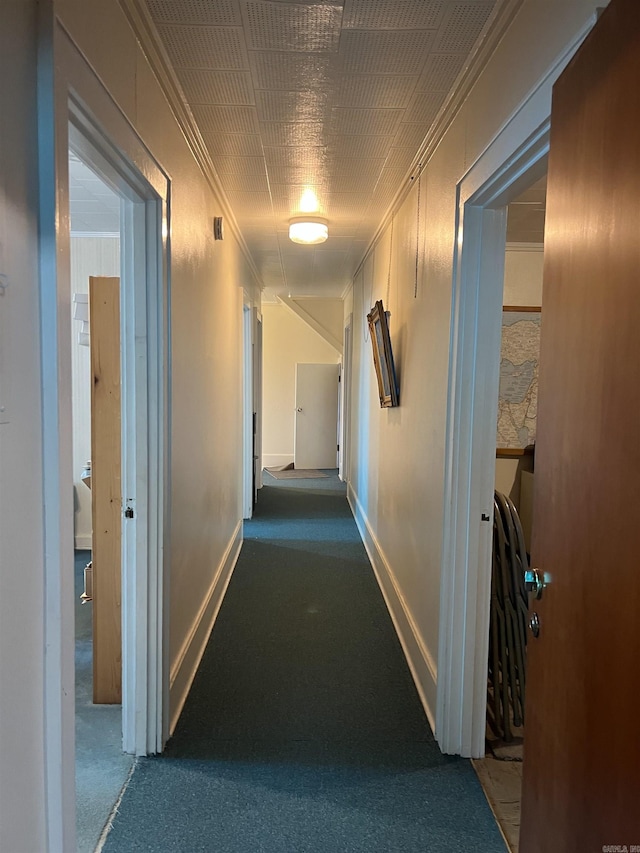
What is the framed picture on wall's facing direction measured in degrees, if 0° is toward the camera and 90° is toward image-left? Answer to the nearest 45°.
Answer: approximately 90°

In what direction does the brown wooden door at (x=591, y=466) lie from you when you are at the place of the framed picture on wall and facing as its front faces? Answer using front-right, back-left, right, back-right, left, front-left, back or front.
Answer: left

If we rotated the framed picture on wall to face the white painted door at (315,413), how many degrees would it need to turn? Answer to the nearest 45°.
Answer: approximately 90° to its right
